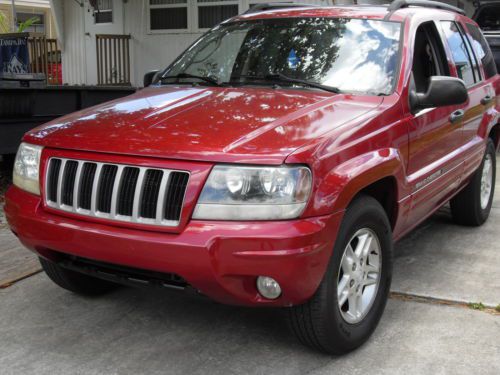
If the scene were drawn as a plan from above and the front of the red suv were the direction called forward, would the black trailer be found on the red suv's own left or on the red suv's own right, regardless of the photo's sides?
on the red suv's own right

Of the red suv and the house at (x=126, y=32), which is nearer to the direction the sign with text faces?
the red suv

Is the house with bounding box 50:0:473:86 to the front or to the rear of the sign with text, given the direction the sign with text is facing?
to the rear

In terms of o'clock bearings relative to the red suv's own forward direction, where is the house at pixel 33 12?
The house is roughly at 4 o'clock from the red suv.

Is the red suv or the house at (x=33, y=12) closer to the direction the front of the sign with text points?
the red suv

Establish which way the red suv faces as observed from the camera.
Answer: facing the viewer and to the left of the viewer

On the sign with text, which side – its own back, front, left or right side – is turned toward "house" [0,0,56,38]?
back

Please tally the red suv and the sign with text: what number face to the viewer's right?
0
